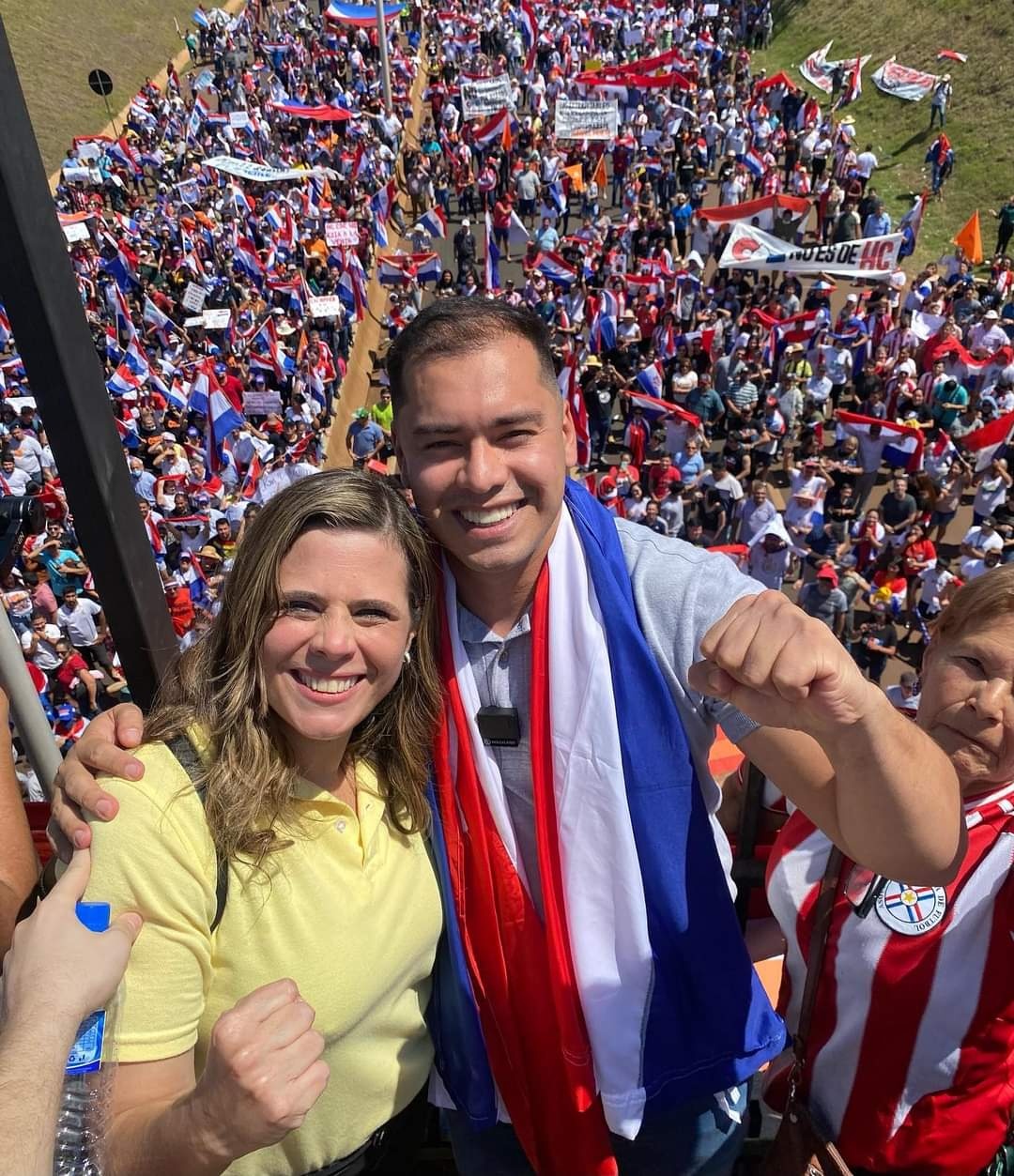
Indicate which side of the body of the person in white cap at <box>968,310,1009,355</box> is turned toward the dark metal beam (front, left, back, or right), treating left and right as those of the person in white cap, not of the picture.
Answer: front

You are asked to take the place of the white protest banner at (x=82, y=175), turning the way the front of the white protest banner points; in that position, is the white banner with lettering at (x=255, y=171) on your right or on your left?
on your left

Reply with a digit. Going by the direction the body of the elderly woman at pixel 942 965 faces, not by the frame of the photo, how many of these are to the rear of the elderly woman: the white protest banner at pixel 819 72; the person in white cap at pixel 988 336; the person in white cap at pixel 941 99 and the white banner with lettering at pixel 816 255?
4

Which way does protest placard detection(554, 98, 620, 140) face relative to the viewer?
toward the camera

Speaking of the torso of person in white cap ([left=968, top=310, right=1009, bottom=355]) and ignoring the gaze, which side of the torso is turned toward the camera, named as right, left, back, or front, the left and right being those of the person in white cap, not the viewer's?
front

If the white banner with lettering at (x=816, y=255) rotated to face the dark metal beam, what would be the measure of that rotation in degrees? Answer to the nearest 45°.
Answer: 0° — it already faces it

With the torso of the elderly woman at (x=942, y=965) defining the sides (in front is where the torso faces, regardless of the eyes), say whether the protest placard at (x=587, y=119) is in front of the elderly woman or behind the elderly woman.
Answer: behind

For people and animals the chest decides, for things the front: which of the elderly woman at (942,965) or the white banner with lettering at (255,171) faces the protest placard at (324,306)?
the white banner with lettering

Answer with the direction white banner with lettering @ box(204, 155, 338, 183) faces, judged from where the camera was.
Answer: facing the viewer

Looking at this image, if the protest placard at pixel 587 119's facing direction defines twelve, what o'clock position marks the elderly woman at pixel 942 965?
The elderly woman is roughly at 12 o'clock from the protest placard.

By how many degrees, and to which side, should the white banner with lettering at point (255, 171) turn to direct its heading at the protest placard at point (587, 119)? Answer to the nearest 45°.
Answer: approximately 90° to its left

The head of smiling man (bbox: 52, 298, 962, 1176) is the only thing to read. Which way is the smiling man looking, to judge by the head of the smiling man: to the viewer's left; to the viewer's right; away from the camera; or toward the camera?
toward the camera

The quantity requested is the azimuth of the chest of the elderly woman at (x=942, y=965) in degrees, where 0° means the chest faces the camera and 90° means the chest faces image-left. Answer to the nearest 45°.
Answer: approximately 0°

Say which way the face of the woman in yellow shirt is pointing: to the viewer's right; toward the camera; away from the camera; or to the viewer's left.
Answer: toward the camera
